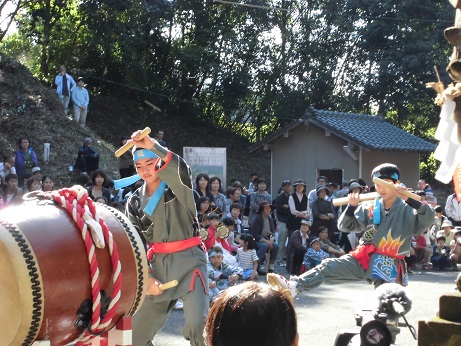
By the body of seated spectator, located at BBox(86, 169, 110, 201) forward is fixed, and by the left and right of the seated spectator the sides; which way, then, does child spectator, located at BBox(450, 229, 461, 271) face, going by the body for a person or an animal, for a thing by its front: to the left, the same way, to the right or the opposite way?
to the right

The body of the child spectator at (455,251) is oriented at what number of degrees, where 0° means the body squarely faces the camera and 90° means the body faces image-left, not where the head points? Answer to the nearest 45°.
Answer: approximately 45°

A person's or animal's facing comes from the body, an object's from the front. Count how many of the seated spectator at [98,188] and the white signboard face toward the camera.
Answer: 2

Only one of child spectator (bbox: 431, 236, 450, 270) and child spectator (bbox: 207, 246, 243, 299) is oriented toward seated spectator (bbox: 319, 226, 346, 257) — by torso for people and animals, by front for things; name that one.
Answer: child spectator (bbox: 431, 236, 450, 270)

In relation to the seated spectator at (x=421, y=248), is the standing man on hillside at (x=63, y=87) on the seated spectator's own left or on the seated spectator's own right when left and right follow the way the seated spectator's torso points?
on the seated spectator's own right

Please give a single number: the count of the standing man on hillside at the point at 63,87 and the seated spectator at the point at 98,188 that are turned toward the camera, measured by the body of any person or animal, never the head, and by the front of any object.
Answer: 2

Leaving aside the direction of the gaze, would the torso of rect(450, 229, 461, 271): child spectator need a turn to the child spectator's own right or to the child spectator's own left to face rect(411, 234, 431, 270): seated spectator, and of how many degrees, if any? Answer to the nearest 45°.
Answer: approximately 45° to the child spectator's own right

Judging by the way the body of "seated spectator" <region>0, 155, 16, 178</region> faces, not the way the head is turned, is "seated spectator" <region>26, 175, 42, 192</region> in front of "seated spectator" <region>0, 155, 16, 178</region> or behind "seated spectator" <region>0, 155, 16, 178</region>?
in front

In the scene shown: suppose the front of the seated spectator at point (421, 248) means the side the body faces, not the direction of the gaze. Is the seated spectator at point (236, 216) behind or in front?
in front

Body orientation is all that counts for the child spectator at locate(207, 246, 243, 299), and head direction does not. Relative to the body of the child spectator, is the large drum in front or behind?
in front

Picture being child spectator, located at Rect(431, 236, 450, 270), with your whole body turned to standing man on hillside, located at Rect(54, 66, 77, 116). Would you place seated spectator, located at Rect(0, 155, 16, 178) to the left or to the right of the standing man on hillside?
left
